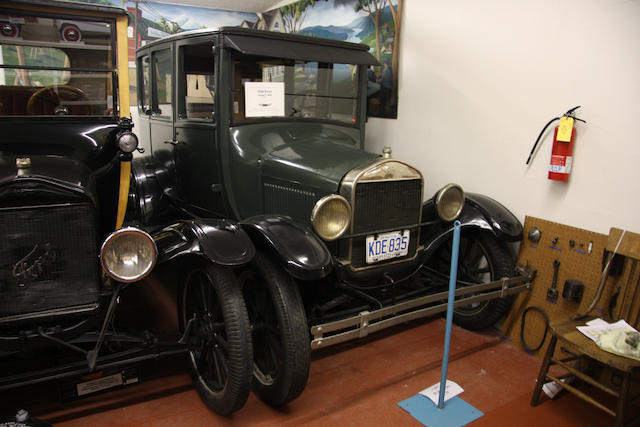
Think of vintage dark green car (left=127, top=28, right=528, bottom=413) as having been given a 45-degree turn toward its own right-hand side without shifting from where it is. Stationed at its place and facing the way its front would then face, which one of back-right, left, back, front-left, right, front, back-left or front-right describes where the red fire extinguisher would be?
left

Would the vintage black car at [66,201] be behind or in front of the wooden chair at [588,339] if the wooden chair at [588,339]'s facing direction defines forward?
in front

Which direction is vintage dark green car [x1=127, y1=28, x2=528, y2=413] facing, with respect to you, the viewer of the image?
facing the viewer and to the right of the viewer

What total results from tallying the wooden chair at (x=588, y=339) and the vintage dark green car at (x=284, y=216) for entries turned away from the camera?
0

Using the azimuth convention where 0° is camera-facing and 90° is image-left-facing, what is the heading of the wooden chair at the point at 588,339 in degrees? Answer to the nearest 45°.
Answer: approximately 45°

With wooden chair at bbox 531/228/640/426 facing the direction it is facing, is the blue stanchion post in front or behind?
in front
